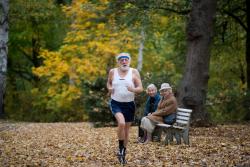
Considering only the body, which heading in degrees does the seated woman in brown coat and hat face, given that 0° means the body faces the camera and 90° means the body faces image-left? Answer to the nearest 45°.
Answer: approximately 90°

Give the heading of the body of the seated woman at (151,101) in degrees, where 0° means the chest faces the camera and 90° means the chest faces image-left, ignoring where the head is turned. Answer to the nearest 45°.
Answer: approximately 45°

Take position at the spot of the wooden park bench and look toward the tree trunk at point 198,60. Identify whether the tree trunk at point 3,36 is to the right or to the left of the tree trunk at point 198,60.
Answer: left

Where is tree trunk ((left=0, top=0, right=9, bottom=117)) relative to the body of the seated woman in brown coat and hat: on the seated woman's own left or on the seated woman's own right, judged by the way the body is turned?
on the seated woman's own right

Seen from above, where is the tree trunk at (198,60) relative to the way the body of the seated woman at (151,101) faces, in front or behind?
behind

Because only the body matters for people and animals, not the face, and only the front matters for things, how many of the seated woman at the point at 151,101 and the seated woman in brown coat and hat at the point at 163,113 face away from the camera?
0

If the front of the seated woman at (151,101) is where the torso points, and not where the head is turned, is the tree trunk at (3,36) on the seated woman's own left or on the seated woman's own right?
on the seated woman's own right
